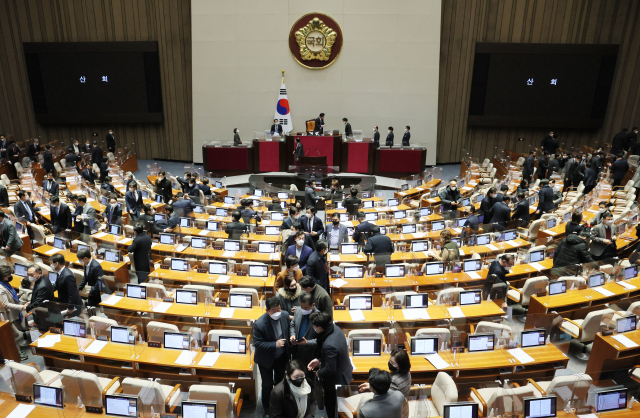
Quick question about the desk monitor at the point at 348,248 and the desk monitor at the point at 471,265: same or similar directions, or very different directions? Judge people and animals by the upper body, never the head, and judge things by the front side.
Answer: same or similar directions

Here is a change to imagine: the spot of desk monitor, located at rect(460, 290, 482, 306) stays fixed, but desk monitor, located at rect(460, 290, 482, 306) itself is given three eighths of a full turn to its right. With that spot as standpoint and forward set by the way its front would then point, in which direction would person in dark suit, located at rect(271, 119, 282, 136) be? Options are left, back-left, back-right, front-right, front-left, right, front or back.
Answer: front

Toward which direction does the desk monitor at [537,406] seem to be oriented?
toward the camera

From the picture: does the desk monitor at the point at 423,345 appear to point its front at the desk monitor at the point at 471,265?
no

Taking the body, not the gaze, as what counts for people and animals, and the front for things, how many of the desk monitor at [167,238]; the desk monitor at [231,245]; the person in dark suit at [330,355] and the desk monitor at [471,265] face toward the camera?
3

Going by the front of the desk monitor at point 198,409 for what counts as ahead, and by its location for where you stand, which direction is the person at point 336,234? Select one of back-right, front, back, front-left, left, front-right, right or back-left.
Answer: back-left

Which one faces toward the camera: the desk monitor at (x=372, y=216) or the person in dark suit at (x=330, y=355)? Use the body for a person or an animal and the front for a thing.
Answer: the desk monitor

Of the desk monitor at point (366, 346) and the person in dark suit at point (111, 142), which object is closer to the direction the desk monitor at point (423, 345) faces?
the desk monitor

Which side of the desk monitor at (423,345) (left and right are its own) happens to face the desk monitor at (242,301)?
right

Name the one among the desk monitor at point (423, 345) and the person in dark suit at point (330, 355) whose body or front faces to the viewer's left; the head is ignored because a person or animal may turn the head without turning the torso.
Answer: the person in dark suit

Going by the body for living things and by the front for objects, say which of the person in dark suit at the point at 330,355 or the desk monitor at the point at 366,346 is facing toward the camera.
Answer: the desk monitor

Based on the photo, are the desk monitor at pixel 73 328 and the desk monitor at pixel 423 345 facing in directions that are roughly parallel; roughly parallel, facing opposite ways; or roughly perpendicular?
roughly parallel

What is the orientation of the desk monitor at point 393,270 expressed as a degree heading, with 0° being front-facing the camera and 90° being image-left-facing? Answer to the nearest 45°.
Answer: approximately 0°

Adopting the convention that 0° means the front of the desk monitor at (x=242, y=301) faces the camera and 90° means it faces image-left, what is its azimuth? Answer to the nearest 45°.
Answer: approximately 0°

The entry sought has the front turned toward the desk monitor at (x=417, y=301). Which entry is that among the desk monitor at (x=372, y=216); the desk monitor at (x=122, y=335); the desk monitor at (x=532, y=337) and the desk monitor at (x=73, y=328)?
the desk monitor at (x=372, y=216)

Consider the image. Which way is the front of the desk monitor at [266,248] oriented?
toward the camera

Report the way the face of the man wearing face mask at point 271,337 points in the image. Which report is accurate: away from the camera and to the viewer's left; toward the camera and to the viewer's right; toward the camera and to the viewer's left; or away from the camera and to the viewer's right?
toward the camera and to the viewer's right

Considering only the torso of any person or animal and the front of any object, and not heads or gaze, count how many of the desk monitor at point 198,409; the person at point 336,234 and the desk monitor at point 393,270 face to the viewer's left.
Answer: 0
